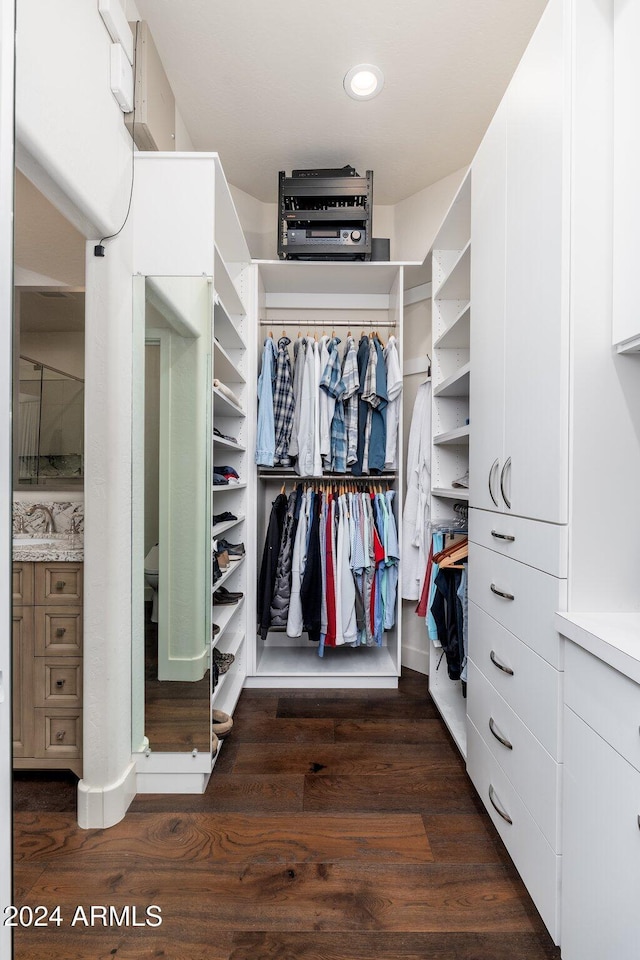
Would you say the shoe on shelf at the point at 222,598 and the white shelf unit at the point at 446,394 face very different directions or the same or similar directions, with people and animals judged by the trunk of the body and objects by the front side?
very different directions

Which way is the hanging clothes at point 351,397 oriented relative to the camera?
to the viewer's left

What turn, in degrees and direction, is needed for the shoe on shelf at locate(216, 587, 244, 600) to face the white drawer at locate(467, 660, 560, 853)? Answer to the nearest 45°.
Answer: approximately 45° to its right

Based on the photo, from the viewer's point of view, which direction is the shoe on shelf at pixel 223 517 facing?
to the viewer's right

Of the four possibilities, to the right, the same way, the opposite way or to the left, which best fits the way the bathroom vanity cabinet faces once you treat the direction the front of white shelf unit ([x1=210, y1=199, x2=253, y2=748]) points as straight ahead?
to the right

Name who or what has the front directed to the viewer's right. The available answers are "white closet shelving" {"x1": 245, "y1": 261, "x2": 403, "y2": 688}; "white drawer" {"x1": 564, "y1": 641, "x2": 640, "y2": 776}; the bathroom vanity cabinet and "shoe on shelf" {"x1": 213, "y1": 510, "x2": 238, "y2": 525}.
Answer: the shoe on shelf

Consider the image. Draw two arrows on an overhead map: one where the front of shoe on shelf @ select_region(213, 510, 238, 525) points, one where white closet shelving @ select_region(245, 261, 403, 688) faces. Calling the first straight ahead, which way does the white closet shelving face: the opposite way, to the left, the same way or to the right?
to the right

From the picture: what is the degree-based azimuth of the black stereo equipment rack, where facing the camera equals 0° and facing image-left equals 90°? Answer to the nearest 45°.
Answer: approximately 0°

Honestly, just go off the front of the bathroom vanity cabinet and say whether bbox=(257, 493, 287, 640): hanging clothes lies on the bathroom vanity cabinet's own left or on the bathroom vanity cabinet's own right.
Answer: on the bathroom vanity cabinet's own left

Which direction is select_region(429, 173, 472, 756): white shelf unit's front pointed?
to the viewer's left
